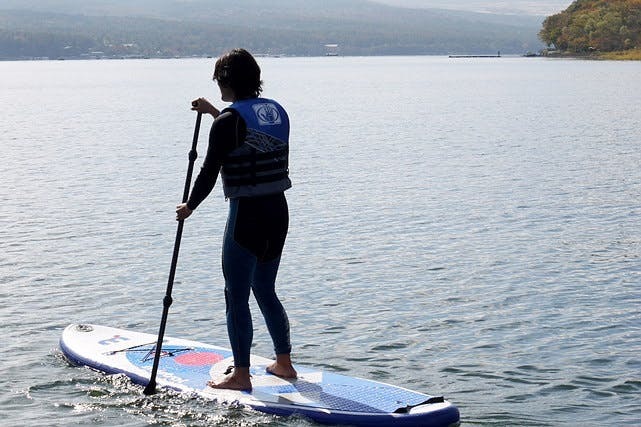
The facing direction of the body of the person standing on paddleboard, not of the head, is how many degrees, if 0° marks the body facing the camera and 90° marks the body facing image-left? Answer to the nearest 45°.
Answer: approximately 135°

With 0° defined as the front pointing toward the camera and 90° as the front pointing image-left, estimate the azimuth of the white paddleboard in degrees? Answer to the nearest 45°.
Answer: approximately 135°

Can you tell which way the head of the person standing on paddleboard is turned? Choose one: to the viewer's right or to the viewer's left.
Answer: to the viewer's left
